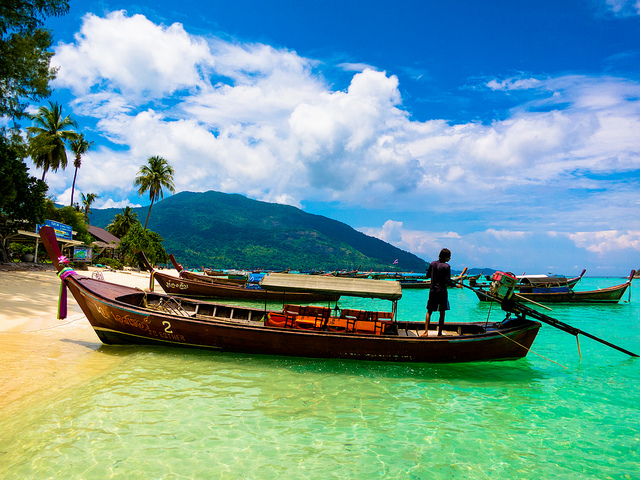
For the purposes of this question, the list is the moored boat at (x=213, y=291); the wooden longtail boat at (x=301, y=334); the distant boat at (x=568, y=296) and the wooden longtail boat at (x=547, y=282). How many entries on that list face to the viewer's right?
2

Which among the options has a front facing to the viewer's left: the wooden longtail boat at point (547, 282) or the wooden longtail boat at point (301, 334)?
the wooden longtail boat at point (301, 334)

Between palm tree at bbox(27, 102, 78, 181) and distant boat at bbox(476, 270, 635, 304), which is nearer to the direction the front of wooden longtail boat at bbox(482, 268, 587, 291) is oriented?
the distant boat

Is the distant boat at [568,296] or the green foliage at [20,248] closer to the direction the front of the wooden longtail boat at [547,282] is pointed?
the distant boat

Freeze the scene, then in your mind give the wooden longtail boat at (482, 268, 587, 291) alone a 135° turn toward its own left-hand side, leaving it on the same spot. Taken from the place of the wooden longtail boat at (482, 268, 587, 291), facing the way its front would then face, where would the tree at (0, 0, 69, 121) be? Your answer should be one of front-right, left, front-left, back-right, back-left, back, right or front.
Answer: left

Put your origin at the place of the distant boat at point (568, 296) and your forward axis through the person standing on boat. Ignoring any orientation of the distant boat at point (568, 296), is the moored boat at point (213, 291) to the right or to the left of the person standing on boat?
right

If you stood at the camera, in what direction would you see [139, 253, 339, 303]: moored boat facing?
facing to the left of the viewer

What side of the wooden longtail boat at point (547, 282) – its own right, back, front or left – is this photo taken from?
right

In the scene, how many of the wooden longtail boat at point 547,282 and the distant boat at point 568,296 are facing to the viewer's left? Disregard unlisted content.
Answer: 0

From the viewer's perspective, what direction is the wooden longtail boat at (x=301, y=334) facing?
to the viewer's left

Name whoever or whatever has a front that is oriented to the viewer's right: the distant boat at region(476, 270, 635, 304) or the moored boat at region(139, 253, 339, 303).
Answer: the distant boat

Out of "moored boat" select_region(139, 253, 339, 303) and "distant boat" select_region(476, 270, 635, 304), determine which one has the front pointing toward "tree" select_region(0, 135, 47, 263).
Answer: the moored boat

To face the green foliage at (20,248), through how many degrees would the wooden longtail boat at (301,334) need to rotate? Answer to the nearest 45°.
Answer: approximately 45° to its right

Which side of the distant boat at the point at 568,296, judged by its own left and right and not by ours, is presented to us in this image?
right

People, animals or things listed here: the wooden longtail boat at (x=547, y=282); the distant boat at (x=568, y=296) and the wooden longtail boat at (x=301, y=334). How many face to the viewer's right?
2
